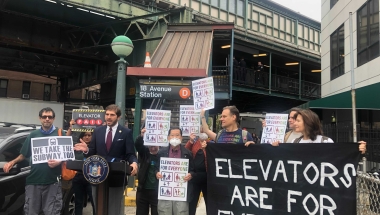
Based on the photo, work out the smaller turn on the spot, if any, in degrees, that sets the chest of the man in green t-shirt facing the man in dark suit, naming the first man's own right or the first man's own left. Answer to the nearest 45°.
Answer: approximately 45° to the first man's own left

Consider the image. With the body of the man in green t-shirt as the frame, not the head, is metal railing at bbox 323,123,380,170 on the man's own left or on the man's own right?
on the man's own left

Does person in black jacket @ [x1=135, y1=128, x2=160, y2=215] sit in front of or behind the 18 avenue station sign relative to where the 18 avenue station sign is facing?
in front

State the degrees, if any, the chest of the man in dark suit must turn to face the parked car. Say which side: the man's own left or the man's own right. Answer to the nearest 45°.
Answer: approximately 90° to the man's own right

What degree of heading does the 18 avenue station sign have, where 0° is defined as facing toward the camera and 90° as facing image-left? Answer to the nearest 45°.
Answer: approximately 0°

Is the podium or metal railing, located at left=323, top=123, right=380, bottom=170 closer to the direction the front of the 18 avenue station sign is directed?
the podium
